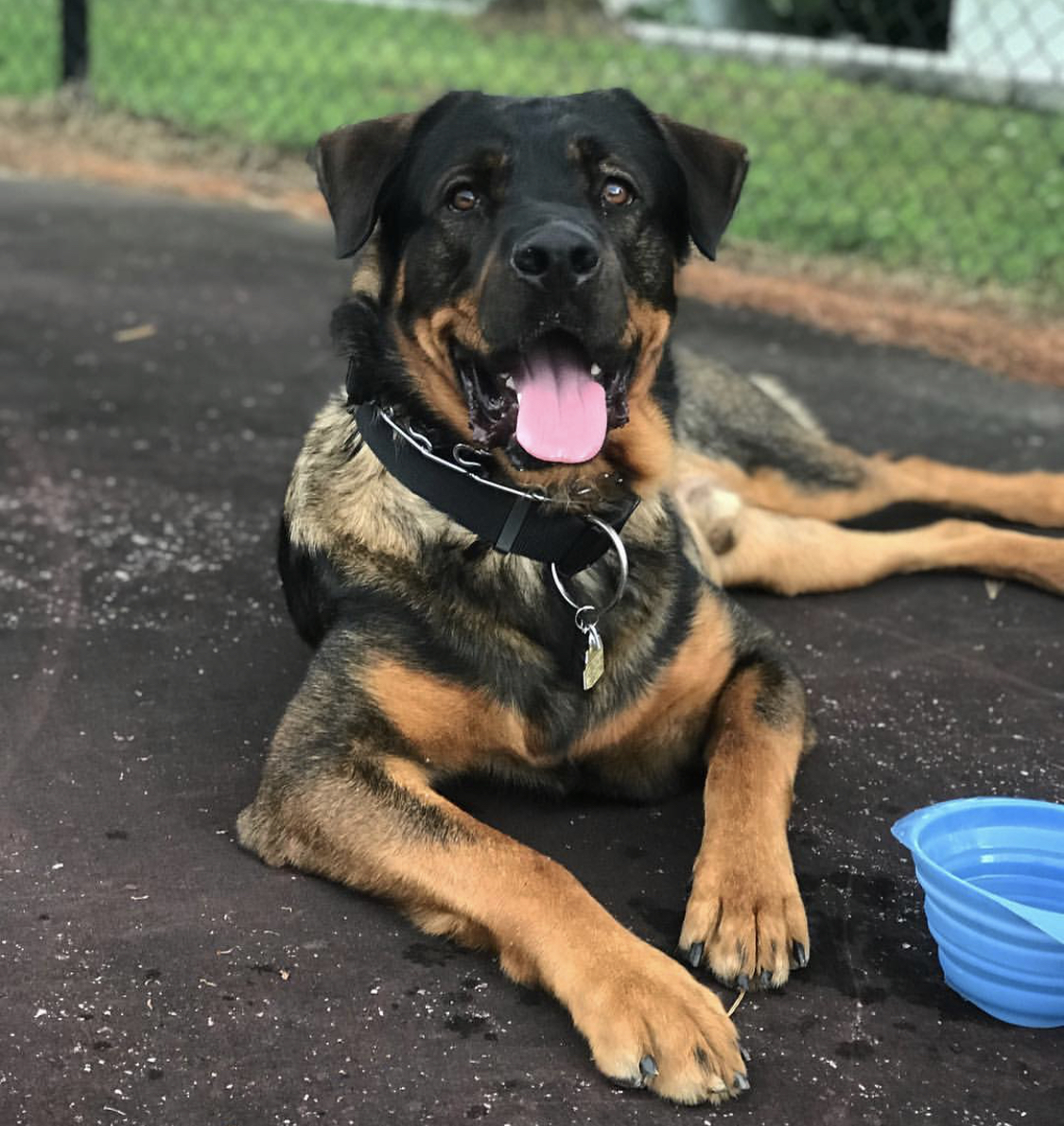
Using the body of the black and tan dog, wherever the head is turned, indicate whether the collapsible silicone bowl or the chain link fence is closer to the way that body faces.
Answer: the collapsible silicone bowl

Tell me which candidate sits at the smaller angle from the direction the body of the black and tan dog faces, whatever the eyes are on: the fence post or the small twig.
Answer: the small twig

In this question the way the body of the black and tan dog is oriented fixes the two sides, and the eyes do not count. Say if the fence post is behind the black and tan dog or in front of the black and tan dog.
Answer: behind

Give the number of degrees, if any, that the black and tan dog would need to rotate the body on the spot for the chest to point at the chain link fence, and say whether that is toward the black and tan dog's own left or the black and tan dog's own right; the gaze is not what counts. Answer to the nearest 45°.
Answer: approximately 180°

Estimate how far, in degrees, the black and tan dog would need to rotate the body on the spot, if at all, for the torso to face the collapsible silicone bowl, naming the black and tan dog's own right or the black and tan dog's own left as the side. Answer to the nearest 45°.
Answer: approximately 45° to the black and tan dog's own left

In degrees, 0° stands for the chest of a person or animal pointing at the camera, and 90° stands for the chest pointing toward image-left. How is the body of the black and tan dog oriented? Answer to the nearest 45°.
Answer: approximately 0°

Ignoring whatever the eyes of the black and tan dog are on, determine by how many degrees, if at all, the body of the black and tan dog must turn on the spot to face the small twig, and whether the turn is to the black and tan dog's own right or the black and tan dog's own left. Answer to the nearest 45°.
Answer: approximately 45° to the black and tan dog's own left
